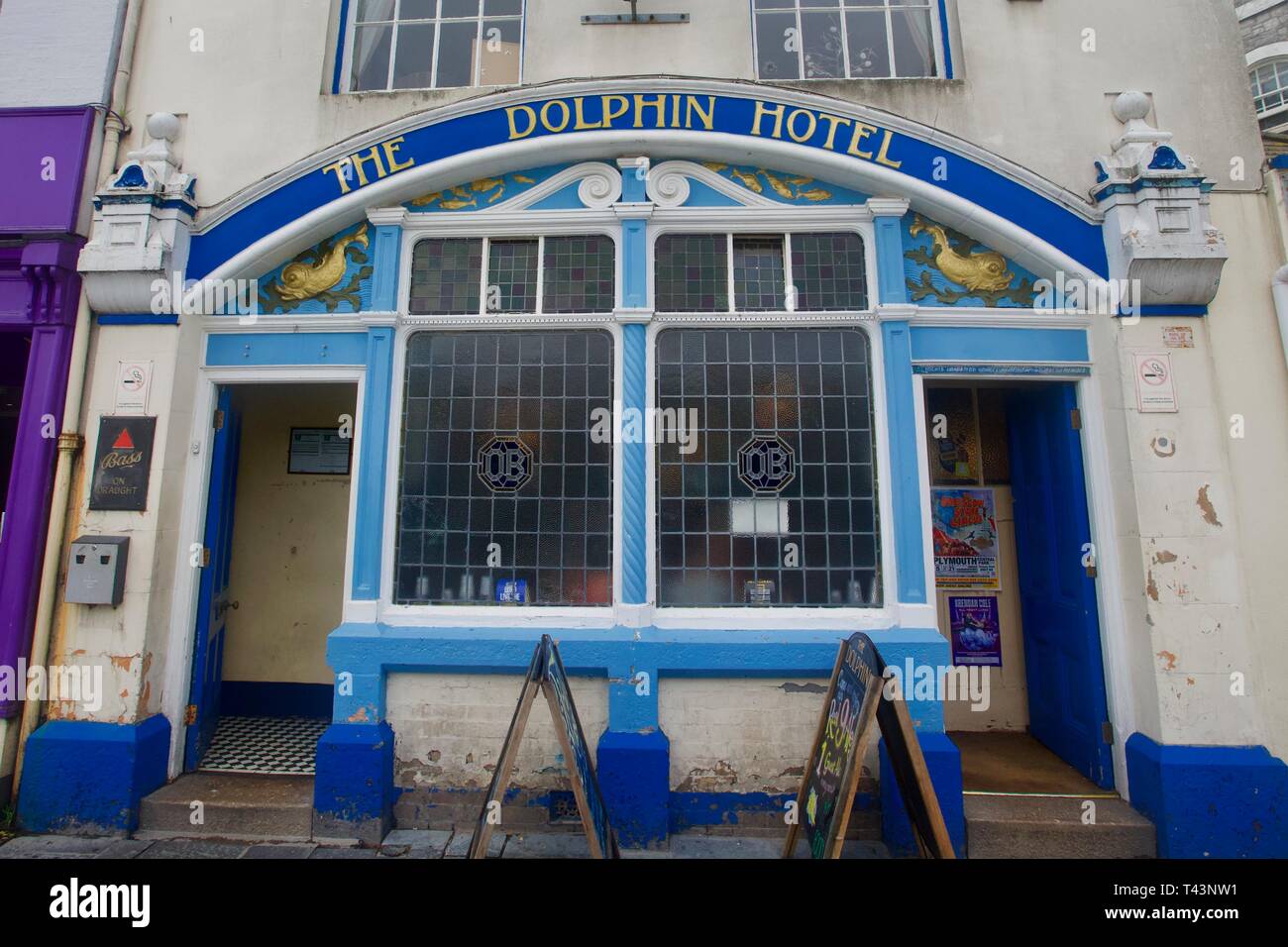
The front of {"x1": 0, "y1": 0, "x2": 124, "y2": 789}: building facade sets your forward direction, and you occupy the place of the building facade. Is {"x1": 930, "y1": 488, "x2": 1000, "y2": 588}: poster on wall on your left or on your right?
on your left

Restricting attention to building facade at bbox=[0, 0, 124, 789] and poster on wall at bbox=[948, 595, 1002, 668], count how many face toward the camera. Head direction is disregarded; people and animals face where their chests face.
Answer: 2

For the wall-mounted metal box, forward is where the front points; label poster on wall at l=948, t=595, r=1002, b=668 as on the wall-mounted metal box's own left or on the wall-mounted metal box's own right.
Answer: on the wall-mounted metal box's own left

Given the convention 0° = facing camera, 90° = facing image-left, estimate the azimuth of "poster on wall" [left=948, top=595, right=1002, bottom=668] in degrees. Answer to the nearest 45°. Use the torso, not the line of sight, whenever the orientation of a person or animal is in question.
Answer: approximately 0°

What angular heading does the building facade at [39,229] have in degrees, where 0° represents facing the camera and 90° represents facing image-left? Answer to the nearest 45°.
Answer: approximately 0°
